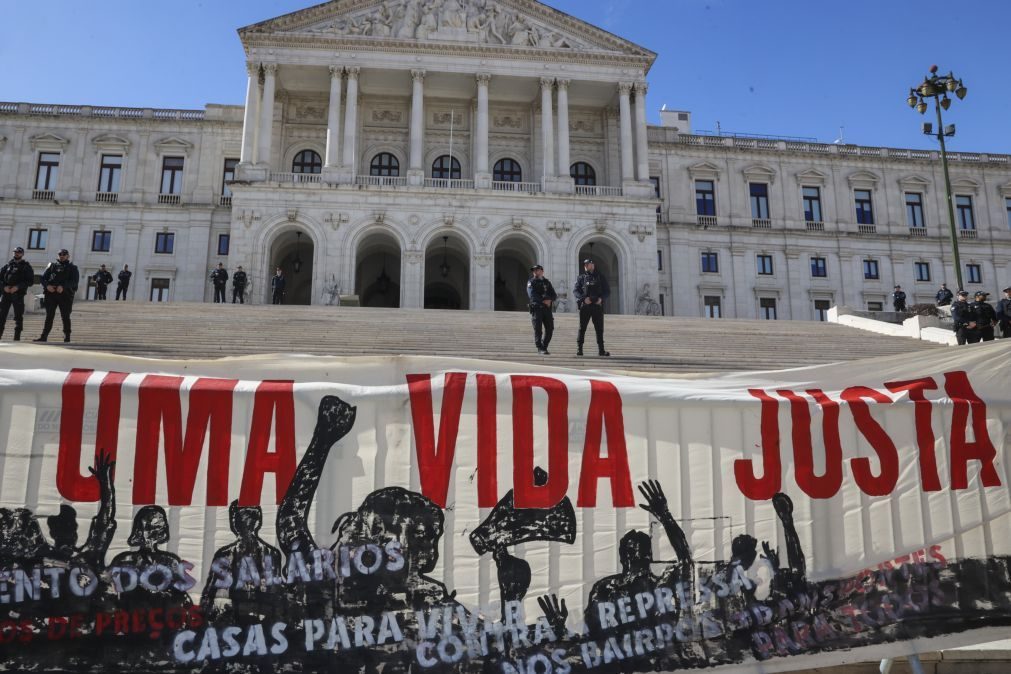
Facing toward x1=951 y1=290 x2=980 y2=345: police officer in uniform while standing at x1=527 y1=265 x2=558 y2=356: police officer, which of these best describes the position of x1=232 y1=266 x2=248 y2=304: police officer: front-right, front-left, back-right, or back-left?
back-left

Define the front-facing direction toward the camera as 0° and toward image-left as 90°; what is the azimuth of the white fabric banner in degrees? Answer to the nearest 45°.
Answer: approximately 0°

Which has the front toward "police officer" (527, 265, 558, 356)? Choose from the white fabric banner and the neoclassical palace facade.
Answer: the neoclassical palace facade

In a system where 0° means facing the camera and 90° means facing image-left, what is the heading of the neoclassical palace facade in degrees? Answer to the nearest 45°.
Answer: approximately 0°

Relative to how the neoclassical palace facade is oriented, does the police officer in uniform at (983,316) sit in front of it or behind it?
in front

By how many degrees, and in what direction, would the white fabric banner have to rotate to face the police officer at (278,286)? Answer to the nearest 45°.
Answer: approximately 180°

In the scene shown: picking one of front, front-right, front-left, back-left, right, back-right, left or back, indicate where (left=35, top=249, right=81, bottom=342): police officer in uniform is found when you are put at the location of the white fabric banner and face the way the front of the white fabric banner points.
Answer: back-right
